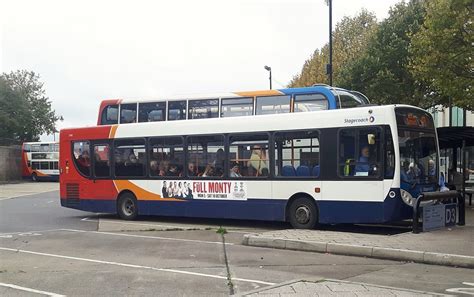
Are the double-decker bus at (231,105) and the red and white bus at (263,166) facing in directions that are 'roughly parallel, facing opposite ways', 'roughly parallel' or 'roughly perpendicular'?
roughly parallel

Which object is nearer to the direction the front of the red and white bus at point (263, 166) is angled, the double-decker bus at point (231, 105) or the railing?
the railing

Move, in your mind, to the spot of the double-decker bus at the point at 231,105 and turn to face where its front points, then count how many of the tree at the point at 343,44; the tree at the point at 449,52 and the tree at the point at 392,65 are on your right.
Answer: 0

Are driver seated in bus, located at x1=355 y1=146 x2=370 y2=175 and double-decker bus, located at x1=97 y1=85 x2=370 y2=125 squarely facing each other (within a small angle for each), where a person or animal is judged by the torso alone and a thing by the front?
no

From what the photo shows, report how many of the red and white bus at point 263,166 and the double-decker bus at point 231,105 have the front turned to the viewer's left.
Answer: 0

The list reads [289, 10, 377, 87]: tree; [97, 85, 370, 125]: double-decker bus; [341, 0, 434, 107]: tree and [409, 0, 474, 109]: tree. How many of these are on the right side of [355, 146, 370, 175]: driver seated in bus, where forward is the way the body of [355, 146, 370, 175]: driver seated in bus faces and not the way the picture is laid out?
0

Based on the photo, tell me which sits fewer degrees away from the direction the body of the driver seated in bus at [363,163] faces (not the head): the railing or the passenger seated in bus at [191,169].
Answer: the railing

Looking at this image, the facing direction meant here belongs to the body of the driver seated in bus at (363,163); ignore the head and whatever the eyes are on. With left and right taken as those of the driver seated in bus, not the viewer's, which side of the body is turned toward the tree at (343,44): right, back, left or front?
left

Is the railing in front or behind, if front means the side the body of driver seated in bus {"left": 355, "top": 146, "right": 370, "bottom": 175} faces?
in front

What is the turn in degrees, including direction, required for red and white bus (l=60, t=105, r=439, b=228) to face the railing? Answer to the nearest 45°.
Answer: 0° — it already faces it

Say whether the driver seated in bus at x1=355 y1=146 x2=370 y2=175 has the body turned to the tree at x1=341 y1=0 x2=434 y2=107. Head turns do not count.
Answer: no

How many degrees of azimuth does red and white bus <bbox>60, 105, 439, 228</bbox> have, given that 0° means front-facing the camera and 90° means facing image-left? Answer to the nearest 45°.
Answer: approximately 315°

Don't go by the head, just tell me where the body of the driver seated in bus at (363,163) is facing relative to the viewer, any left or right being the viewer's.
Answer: facing to the right of the viewer

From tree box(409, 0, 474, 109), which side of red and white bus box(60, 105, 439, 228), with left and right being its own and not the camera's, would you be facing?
left

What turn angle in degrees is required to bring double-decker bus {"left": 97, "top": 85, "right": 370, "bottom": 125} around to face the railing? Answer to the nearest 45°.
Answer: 0° — it already faces it

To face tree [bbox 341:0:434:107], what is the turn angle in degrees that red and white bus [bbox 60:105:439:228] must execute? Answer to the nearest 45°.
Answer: approximately 90° to its left

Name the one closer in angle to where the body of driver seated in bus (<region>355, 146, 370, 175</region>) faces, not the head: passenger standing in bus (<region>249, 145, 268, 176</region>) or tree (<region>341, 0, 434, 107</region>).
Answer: the tree
